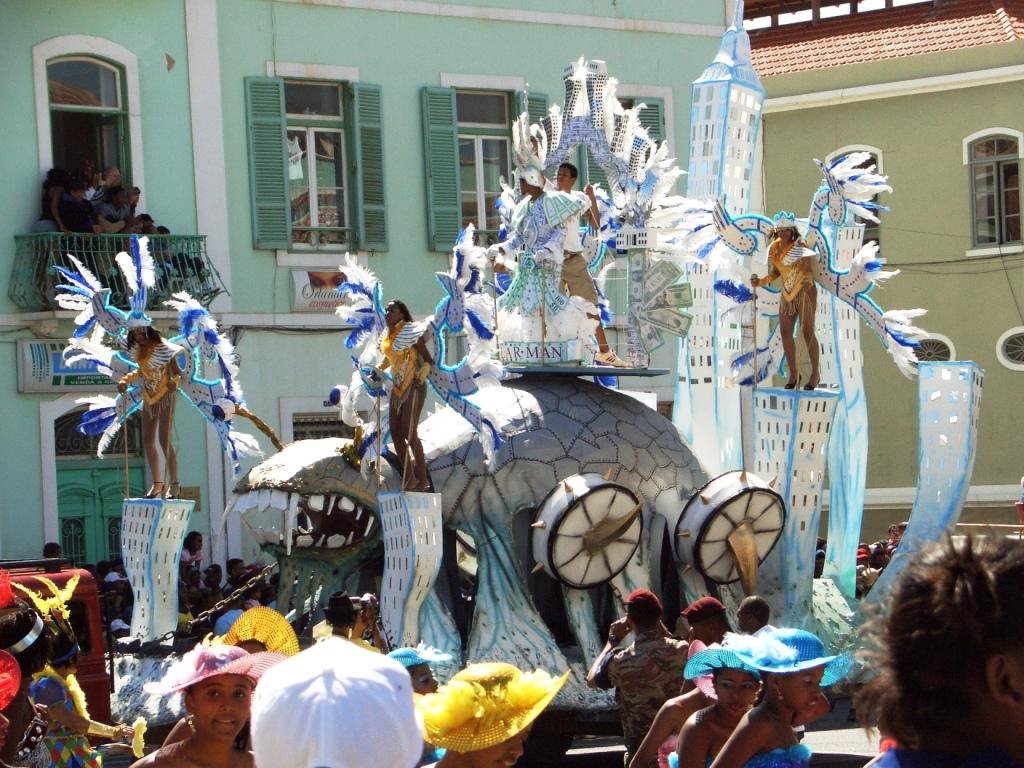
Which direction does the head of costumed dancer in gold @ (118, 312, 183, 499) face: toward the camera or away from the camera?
toward the camera

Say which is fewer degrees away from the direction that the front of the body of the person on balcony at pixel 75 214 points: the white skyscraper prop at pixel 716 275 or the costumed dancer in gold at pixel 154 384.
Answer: the white skyscraper prop

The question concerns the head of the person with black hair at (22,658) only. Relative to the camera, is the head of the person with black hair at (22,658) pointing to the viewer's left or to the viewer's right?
to the viewer's right

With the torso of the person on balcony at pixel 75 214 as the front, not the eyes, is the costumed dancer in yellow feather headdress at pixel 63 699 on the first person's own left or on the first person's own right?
on the first person's own right

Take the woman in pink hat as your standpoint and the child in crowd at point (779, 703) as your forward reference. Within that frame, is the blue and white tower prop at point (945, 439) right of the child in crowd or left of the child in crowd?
left

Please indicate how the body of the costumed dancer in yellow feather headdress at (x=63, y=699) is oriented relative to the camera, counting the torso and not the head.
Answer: to the viewer's right

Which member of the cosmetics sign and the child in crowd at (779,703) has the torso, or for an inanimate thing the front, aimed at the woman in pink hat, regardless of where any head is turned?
the cosmetics sign

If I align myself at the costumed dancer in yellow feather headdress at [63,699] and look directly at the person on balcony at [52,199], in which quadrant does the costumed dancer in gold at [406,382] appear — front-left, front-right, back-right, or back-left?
front-right

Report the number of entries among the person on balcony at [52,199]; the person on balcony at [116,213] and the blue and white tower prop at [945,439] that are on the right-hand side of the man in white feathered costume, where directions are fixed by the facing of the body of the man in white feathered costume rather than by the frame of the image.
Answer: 2

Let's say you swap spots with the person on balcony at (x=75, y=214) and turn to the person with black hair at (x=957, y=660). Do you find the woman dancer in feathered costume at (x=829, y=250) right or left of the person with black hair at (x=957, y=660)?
left

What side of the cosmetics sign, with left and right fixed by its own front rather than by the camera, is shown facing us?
front

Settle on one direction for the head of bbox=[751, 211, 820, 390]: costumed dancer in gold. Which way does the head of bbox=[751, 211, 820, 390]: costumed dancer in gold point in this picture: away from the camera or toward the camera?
toward the camera

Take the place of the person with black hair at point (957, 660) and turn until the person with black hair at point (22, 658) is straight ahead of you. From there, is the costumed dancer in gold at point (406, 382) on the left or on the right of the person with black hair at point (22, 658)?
right

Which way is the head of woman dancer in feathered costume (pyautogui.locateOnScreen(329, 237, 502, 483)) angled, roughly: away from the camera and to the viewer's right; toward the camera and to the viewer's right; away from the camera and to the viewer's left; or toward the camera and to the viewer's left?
toward the camera and to the viewer's left
